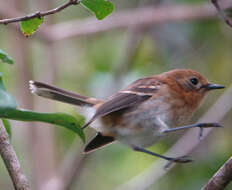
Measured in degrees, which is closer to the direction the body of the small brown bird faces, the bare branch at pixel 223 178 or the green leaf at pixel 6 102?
the bare branch

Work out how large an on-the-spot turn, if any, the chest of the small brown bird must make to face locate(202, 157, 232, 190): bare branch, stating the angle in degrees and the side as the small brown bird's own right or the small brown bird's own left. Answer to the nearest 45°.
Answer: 0° — it already faces it

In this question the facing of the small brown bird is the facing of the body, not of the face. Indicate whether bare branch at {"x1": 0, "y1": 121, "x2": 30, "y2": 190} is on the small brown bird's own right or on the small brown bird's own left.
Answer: on the small brown bird's own right

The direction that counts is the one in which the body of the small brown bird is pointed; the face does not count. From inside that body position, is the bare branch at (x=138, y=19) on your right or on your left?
on your left

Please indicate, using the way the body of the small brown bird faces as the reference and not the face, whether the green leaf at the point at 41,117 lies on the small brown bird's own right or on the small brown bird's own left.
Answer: on the small brown bird's own right

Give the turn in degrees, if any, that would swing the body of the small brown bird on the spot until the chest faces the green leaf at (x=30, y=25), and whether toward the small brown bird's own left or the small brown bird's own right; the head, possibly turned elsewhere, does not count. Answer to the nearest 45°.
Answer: approximately 135° to the small brown bird's own right

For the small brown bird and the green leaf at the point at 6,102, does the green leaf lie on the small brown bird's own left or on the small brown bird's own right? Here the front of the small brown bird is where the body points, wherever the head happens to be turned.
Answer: on the small brown bird's own right

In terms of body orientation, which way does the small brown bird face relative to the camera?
to the viewer's right
